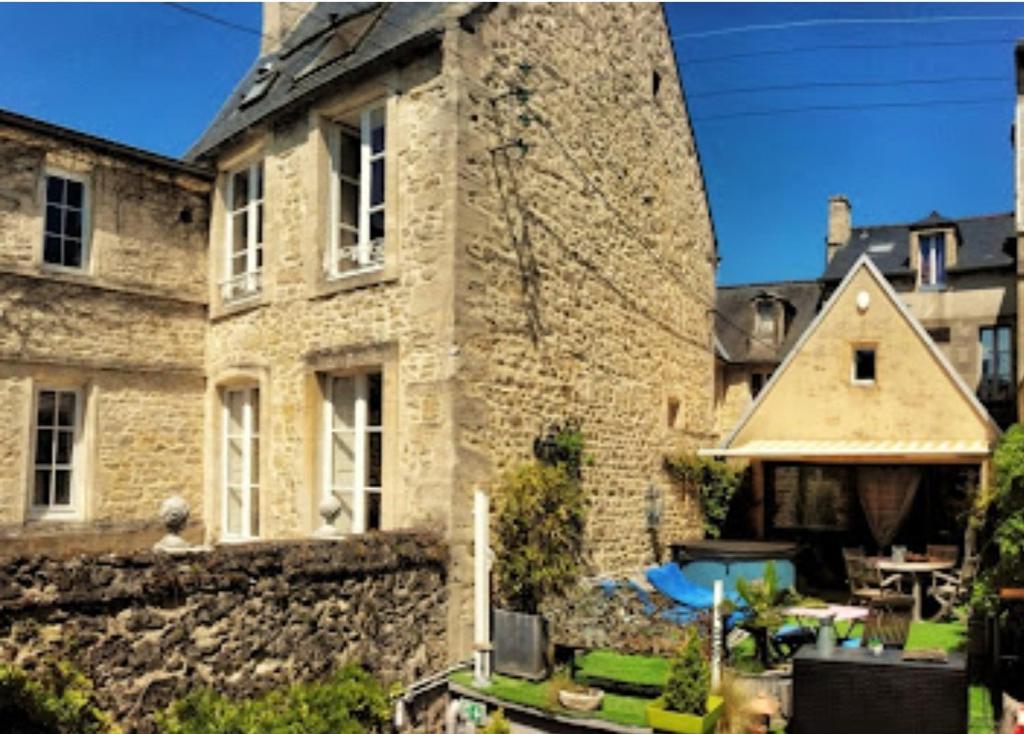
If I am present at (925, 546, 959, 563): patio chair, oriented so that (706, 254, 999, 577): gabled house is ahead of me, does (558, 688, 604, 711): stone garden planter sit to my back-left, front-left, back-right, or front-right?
back-left

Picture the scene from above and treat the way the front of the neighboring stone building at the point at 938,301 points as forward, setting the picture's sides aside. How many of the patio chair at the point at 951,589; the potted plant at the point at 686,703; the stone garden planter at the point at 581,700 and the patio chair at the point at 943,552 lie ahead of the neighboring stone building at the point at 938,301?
4

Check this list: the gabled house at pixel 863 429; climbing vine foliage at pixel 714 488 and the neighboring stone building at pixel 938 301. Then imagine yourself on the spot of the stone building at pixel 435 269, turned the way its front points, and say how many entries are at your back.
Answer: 3

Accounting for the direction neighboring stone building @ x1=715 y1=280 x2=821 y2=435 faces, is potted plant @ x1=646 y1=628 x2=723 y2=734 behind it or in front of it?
in front

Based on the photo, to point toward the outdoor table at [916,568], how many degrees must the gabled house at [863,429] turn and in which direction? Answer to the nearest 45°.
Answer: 0° — it already faces it

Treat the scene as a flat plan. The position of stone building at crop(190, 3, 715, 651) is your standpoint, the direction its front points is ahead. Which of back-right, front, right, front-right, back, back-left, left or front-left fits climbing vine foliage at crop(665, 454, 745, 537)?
back

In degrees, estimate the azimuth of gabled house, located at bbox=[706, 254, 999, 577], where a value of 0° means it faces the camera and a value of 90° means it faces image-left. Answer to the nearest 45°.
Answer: approximately 0°

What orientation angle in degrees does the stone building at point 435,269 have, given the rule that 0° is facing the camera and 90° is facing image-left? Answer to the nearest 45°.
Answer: approximately 45°

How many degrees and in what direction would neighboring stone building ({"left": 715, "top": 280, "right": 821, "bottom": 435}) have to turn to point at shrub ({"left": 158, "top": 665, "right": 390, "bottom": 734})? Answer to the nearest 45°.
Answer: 0° — it already faces it

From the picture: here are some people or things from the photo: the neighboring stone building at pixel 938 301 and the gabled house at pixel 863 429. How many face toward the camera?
2

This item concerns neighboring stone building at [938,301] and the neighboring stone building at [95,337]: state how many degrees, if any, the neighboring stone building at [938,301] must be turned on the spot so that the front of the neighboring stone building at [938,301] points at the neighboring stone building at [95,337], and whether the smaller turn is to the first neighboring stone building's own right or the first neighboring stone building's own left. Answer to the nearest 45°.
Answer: approximately 45° to the first neighboring stone building's own right

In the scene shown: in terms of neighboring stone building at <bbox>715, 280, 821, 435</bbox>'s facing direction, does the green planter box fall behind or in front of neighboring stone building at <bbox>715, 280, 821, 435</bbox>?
in front
